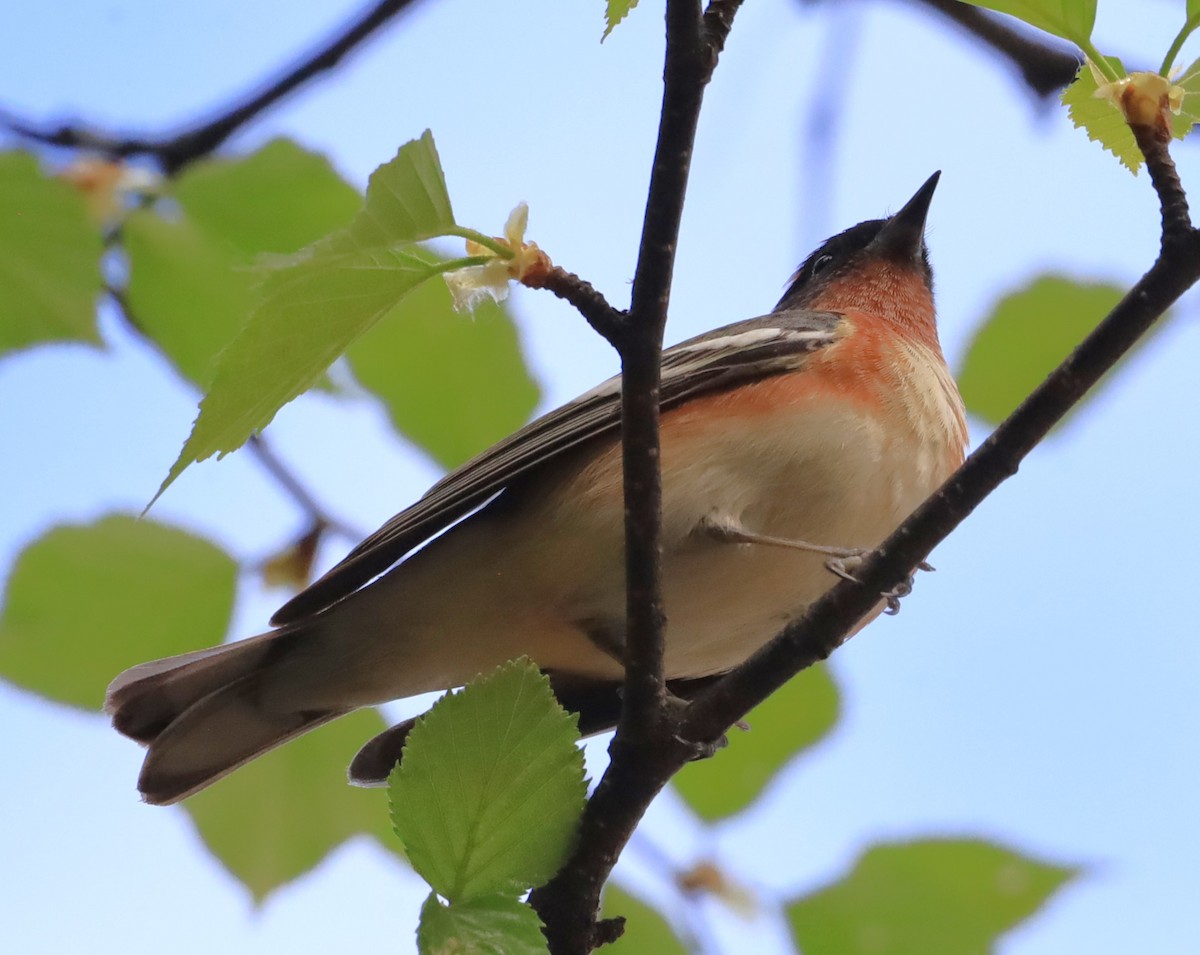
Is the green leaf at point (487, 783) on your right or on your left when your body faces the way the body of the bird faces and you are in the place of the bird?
on your right

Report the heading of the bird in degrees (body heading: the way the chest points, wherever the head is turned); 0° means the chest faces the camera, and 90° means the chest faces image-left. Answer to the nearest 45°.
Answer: approximately 270°
